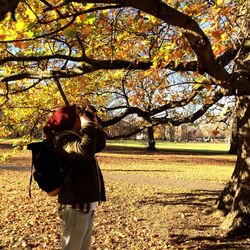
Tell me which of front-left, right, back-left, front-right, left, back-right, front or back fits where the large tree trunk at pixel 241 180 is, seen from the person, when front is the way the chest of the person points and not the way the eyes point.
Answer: front-left

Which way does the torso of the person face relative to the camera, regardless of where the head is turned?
to the viewer's right

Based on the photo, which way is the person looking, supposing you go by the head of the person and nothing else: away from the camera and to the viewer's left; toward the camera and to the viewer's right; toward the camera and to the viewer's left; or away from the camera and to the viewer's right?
away from the camera and to the viewer's right
